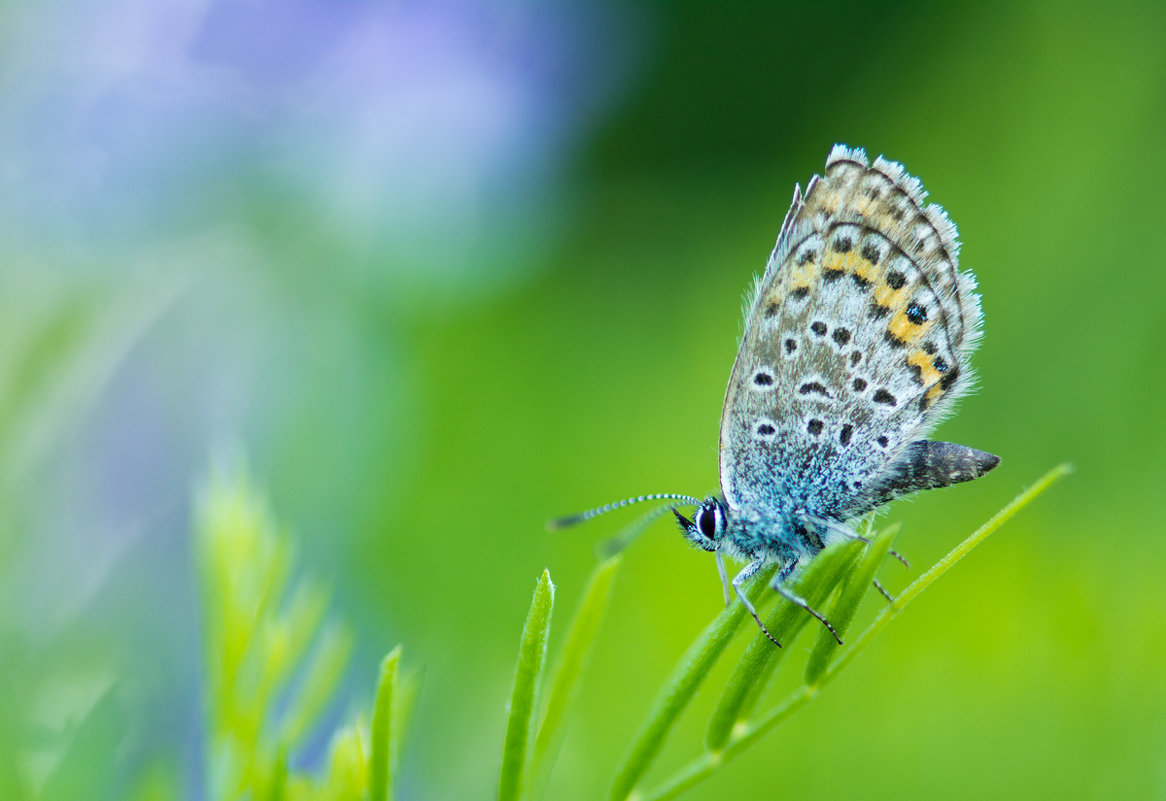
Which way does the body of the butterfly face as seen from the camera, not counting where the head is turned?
to the viewer's left
